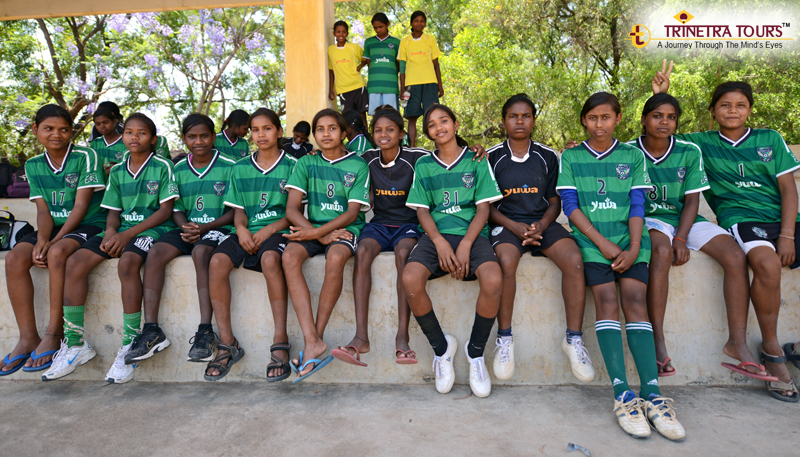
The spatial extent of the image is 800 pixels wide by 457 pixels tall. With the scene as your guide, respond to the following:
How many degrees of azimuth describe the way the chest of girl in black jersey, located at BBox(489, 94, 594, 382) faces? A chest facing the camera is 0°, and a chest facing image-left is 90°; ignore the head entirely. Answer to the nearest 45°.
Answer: approximately 0°
